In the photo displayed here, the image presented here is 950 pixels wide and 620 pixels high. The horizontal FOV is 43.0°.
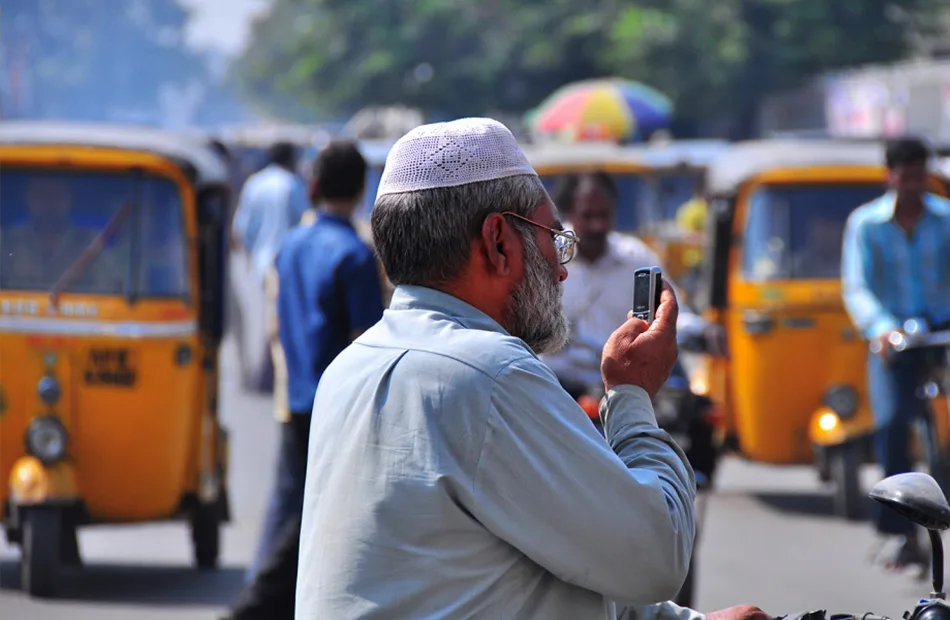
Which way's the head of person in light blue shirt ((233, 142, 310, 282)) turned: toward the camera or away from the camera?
away from the camera

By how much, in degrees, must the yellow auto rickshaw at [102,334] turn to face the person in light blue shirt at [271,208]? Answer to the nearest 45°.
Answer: approximately 180°

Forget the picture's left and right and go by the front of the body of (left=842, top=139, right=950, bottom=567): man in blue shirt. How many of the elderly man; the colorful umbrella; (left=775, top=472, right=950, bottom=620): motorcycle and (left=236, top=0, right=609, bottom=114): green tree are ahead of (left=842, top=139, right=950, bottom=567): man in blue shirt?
2

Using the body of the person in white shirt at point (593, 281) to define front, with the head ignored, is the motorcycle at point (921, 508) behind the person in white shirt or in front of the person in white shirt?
in front

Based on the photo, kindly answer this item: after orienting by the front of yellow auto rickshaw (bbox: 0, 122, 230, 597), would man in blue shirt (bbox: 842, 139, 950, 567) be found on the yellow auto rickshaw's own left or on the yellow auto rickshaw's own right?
on the yellow auto rickshaw's own left

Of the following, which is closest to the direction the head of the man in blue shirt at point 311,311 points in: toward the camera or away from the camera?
away from the camera

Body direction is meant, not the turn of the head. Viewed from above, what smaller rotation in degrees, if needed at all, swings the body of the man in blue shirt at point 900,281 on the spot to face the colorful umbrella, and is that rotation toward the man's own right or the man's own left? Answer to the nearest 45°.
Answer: approximately 180°

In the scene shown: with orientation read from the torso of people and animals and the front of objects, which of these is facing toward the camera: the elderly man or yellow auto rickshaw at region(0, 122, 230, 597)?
the yellow auto rickshaw

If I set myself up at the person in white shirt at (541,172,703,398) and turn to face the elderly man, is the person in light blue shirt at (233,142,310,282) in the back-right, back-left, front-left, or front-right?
back-right

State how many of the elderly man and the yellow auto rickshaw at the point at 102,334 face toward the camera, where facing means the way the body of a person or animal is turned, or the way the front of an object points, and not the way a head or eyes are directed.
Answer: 1

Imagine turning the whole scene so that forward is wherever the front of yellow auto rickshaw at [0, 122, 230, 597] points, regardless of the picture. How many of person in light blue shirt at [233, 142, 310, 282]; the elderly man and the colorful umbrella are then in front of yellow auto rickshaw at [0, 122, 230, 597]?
1

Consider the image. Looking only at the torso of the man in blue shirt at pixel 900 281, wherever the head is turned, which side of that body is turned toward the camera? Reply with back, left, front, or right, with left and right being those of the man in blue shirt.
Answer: front

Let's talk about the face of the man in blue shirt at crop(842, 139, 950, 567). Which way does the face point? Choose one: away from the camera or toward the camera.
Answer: toward the camera

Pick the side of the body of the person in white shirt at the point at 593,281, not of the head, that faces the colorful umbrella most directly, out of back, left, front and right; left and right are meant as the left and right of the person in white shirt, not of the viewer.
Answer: back

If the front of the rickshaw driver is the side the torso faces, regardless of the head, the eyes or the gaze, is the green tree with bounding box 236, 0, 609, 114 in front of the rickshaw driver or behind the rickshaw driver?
behind

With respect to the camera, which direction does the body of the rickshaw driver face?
toward the camera

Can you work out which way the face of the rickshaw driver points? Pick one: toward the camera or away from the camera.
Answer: toward the camera

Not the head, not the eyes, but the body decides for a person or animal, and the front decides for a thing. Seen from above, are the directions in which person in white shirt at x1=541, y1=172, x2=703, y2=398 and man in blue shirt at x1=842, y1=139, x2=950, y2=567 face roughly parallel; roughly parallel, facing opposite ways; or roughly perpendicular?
roughly parallel
